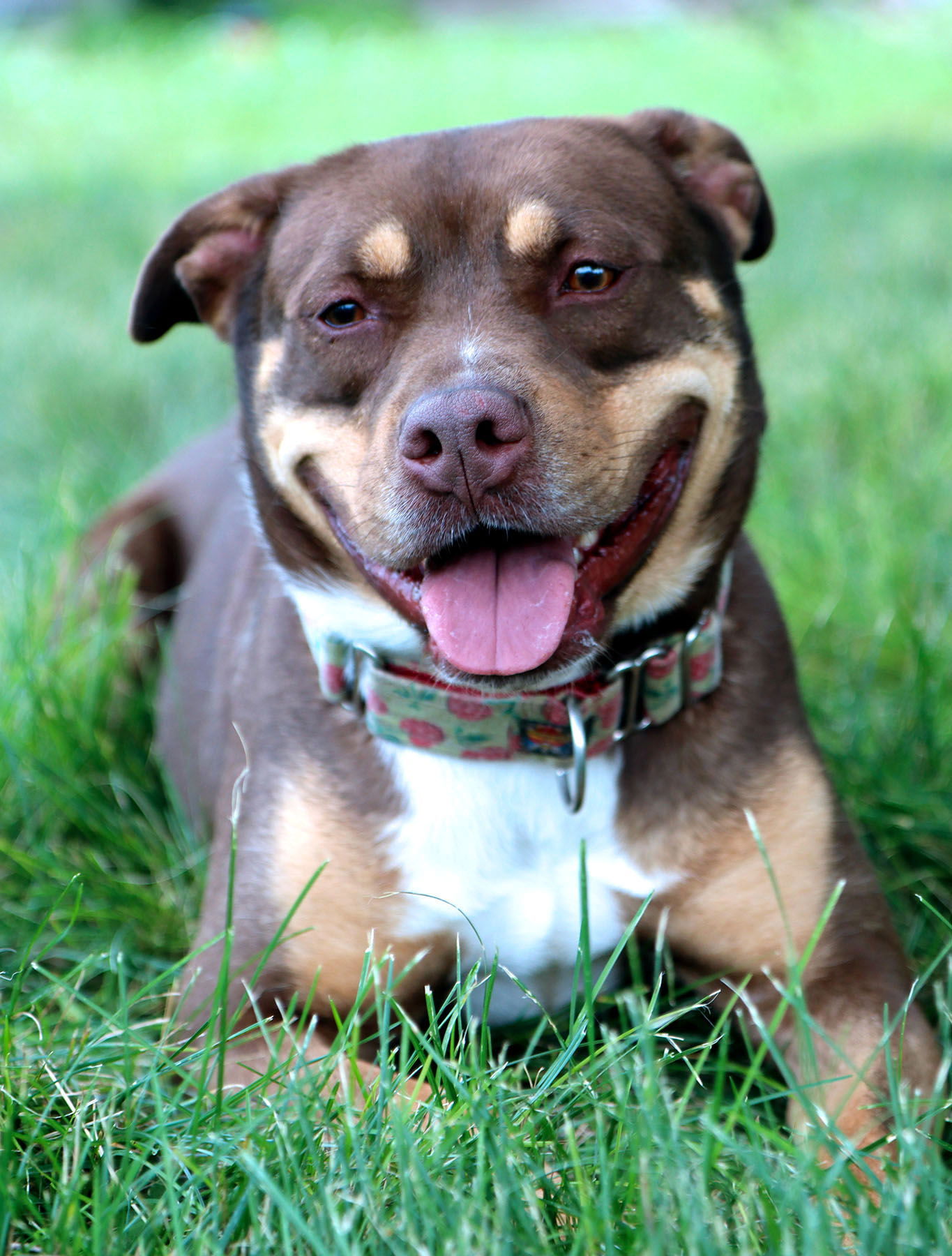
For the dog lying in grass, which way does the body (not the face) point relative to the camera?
toward the camera
